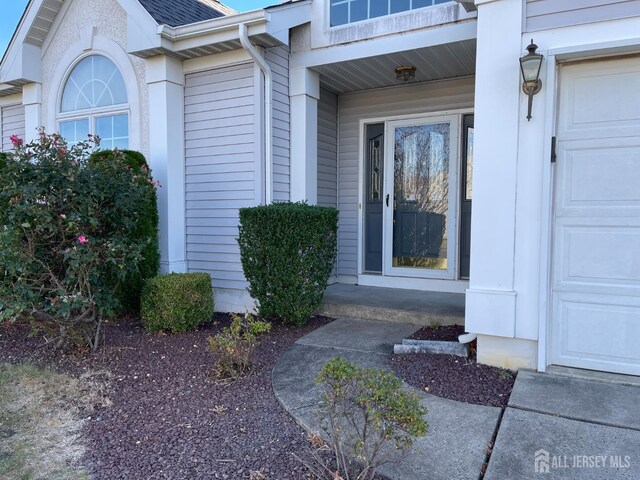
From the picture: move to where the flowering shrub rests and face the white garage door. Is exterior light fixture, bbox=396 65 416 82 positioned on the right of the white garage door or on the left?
left

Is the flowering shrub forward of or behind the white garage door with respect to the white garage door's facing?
forward

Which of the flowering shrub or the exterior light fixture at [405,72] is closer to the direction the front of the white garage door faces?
the flowering shrub

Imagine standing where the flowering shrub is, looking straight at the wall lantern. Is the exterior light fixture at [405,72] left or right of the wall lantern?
left

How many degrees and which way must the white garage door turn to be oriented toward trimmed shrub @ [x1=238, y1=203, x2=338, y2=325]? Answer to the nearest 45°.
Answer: approximately 45° to its right

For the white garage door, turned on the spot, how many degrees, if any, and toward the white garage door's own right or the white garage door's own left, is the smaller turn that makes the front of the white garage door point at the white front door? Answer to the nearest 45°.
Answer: approximately 90° to the white garage door's own right

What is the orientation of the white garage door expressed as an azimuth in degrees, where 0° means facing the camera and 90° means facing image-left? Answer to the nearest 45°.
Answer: approximately 45°

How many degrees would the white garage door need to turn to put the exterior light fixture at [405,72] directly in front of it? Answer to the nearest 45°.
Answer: approximately 90° to its right
